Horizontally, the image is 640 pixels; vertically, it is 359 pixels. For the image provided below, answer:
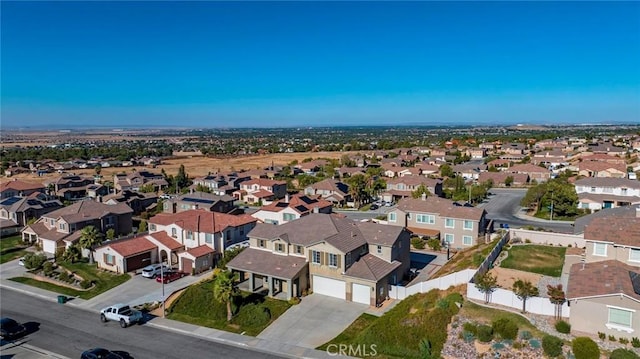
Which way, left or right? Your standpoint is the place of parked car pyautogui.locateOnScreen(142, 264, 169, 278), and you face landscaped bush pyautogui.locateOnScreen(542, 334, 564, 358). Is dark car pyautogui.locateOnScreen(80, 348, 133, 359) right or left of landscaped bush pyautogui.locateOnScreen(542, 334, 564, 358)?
right

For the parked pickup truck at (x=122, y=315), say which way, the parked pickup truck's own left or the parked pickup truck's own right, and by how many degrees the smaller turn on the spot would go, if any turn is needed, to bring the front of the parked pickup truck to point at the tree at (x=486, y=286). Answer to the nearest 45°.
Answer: approximately 180°

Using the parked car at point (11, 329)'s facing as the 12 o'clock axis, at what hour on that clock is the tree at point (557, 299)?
The tree is roughly at 12 o'clock from the parked car.

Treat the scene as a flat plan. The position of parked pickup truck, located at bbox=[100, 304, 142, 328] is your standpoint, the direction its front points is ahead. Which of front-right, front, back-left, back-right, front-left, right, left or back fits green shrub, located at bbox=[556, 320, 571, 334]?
back

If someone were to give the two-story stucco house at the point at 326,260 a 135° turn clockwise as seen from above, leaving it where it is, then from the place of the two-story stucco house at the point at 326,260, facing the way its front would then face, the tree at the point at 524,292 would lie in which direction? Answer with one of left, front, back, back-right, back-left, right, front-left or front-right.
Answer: back-right

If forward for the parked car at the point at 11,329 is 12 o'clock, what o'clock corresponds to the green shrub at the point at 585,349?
The green shrub is roughly at 12 o'clock from the parked car.

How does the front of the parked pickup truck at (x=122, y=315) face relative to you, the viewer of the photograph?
facing away from the viewer and to the left of the viewer

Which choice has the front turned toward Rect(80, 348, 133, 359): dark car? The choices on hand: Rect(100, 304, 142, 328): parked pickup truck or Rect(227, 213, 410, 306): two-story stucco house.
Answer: the two-story stucco house

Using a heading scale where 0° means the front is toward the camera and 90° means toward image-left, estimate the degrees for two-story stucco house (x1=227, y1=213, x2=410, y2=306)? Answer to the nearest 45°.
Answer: approximately 45°

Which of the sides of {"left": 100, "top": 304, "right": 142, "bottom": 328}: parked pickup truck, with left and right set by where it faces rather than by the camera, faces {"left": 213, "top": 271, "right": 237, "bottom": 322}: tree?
back
